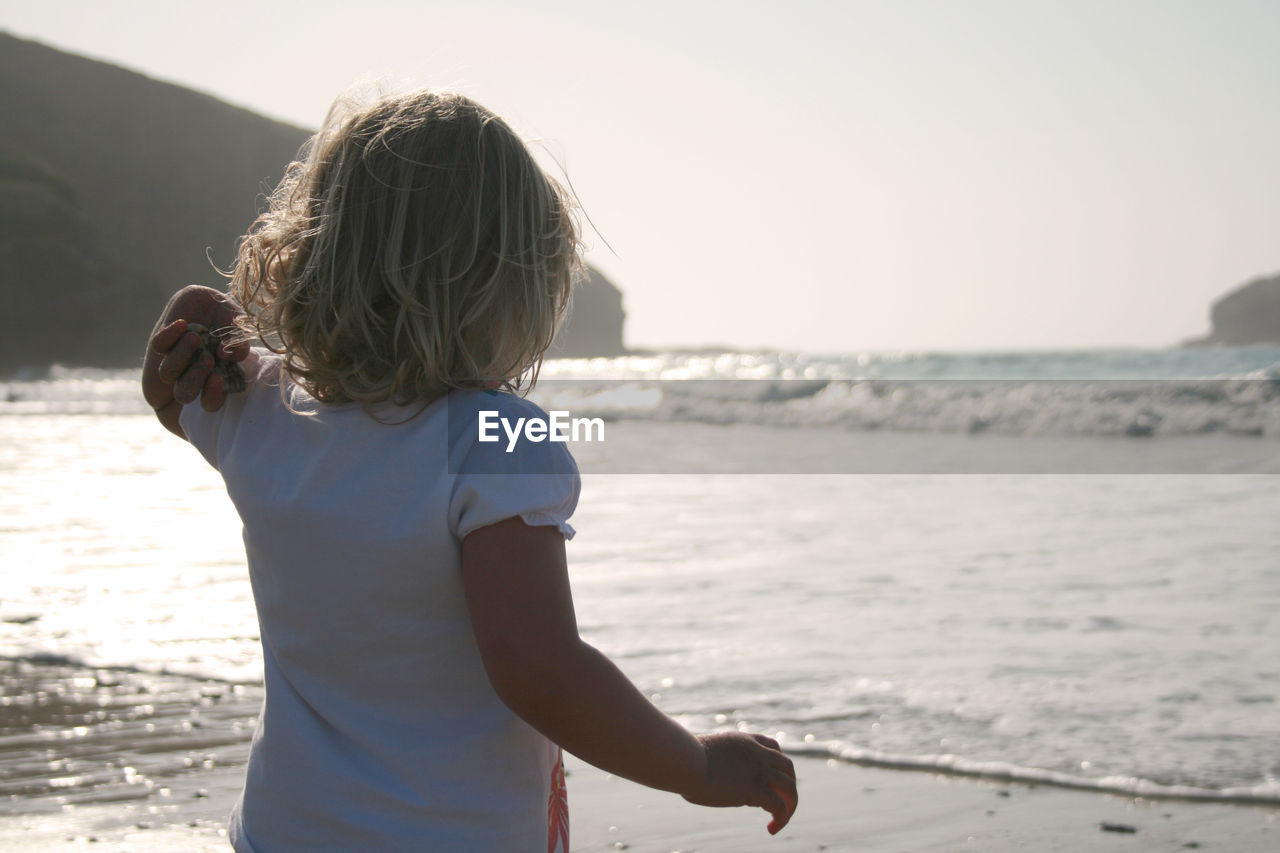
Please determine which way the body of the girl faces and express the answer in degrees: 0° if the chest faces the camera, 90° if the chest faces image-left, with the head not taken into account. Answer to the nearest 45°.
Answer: approximately 225°
